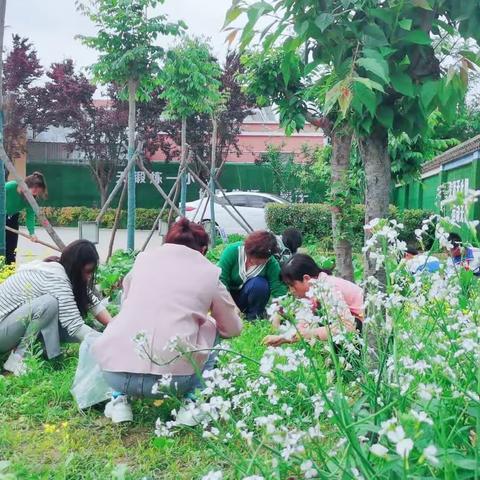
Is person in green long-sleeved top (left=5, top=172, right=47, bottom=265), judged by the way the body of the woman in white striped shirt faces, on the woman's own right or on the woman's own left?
on the woman's own left

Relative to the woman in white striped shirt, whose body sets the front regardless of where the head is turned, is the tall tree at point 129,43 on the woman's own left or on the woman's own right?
on the woman's own left

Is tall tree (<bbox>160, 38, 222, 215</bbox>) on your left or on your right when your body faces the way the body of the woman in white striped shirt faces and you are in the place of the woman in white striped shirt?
on your left

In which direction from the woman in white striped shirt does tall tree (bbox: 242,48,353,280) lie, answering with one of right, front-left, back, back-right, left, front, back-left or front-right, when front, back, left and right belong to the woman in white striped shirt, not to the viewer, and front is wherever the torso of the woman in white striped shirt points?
front-left

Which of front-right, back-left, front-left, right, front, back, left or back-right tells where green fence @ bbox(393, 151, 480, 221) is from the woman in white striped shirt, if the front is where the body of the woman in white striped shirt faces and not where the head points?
front-left

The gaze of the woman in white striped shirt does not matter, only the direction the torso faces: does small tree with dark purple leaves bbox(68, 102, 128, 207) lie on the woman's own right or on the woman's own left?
on the woman's own left

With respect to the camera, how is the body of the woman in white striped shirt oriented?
to the viewer's right

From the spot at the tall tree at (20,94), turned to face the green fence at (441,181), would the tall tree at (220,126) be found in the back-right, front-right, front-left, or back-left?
front-left

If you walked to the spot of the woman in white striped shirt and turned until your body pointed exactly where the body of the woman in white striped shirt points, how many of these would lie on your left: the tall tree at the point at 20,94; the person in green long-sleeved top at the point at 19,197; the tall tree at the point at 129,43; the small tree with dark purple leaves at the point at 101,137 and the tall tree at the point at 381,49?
4

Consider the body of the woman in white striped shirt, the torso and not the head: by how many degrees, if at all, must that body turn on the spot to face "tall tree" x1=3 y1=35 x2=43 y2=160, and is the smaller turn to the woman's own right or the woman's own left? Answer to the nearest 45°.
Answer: approximately 90° to the woman's own left

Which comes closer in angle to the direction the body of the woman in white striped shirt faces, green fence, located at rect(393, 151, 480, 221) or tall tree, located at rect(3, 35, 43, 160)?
the green fence

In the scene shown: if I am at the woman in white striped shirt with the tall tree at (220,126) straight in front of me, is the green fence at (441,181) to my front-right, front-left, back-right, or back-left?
front-right
